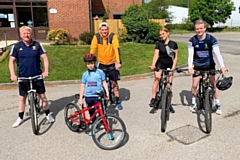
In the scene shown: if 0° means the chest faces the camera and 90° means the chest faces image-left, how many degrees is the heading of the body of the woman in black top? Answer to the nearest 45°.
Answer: approximately 0°

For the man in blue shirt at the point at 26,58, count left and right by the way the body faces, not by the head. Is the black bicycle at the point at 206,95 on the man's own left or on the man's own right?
on the man's own left

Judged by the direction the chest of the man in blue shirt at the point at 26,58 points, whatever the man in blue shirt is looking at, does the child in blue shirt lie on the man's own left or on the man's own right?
on the man's own left

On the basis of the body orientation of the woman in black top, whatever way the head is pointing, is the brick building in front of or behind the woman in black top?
behind

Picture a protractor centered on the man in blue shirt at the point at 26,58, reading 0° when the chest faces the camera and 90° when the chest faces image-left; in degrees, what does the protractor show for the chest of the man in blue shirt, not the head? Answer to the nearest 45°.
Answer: approximately 0°

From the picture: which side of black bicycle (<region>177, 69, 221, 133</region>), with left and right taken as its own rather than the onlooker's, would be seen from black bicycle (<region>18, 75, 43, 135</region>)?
right

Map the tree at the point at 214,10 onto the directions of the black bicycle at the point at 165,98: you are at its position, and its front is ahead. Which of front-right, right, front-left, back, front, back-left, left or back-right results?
back

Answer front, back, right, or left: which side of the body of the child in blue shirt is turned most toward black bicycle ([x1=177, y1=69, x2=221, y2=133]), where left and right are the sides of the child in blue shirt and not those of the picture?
left

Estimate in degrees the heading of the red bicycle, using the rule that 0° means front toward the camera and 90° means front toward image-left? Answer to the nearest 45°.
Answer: approximately 315°
